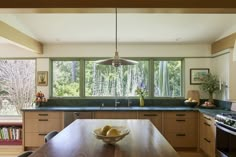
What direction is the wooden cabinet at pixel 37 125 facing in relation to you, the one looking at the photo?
facing the viewer

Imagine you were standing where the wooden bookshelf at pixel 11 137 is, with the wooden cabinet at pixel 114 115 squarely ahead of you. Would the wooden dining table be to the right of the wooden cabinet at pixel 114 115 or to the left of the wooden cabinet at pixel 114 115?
right

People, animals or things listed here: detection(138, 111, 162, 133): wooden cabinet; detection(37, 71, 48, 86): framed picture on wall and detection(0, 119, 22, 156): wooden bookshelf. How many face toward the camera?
3

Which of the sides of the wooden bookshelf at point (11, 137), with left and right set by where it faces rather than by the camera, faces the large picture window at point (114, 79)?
left

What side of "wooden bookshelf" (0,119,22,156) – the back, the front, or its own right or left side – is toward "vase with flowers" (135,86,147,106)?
left

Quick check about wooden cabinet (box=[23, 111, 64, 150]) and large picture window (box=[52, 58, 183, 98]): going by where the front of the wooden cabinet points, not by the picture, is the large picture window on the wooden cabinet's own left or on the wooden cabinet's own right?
on the wooden cabinet's own left

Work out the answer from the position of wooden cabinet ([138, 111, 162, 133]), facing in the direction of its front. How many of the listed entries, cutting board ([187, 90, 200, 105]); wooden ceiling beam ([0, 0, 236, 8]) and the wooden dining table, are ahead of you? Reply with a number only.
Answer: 2

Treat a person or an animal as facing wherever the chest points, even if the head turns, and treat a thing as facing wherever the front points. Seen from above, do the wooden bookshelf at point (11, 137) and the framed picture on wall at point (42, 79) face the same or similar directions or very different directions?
same or similar directions

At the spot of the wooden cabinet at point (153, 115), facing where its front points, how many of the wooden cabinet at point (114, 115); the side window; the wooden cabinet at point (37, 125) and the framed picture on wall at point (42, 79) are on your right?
4

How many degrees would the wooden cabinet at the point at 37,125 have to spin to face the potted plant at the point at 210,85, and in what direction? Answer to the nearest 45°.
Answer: approximately 90° to its left

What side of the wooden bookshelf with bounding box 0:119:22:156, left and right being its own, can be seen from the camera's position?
front
